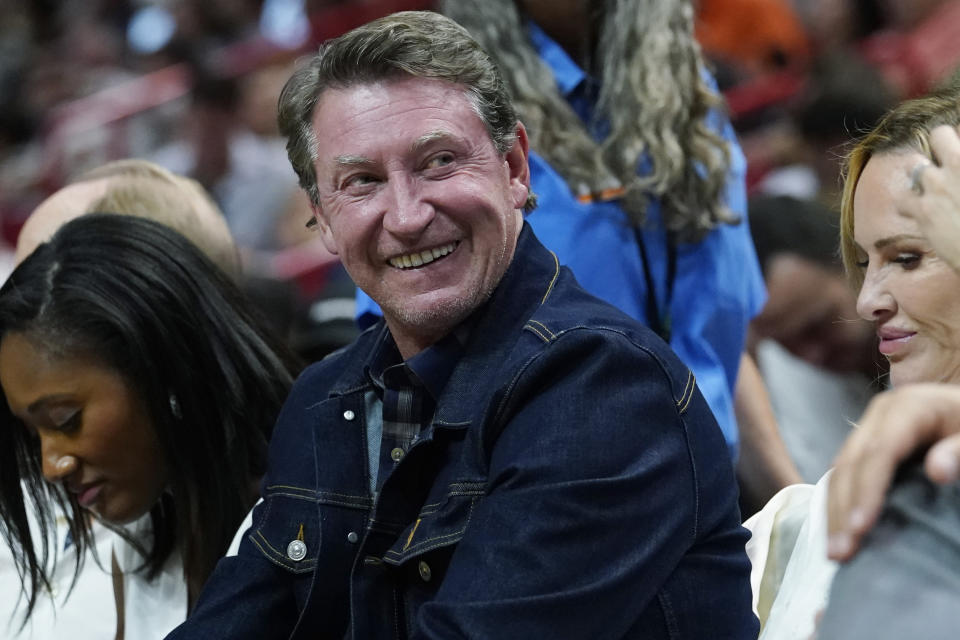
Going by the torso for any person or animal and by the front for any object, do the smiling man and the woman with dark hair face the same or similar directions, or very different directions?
same or similar directions

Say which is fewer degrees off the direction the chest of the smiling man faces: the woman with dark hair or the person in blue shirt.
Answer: the woman with dark hair

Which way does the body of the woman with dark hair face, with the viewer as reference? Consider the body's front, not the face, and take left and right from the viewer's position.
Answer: facing the viewer and to the left of the viewer

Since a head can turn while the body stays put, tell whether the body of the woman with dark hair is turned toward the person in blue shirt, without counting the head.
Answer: no

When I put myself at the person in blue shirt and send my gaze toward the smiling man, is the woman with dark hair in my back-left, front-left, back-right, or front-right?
front-right

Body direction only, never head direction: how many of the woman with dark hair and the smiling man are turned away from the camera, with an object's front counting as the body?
0

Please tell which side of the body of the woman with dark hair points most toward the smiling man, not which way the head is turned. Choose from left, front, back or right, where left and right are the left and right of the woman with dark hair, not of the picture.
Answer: left

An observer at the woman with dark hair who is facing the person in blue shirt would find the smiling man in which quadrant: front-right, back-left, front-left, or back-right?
front-right

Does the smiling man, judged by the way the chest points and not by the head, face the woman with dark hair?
no

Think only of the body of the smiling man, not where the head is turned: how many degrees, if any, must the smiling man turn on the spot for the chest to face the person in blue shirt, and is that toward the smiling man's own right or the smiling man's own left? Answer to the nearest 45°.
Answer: approximately 180°

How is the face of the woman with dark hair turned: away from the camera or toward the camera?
toward the camera

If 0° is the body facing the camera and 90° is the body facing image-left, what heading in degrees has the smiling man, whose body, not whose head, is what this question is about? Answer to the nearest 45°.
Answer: approximately 45°
